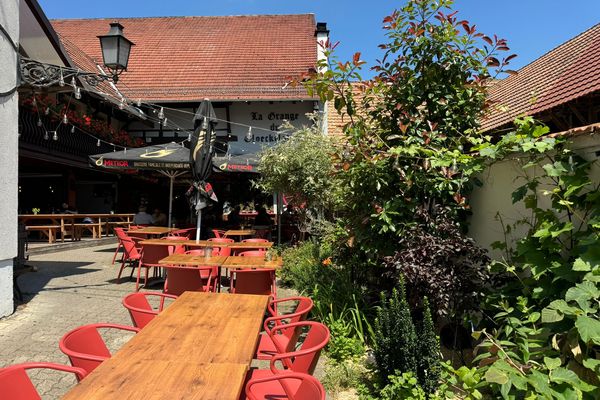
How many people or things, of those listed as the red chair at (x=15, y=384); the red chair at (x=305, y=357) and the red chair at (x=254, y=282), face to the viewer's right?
1

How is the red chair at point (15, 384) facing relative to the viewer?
to the viewer's right

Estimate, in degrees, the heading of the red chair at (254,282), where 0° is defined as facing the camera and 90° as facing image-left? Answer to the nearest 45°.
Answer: approximately 180°

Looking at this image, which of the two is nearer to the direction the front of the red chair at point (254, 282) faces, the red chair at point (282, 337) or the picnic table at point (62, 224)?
the picnic table

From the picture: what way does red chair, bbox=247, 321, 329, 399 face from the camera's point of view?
to the viewer's left

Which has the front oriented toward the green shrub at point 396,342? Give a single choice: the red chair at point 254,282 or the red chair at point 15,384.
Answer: the red chair at point 15,384

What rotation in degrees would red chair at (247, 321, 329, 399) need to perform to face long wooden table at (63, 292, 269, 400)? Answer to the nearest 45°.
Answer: approximately 45° to its left

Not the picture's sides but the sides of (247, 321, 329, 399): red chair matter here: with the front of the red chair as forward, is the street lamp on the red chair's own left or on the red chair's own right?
on the red chair's own right

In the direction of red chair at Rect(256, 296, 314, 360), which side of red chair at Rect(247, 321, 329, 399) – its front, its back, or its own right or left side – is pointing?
right

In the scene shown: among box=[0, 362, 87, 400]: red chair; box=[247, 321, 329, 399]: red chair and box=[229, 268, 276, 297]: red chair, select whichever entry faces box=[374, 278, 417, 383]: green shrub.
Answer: box=[0, 362, 87, 400]: red chair

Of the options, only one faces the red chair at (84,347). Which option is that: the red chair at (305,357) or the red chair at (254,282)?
the red chair at (305,357)

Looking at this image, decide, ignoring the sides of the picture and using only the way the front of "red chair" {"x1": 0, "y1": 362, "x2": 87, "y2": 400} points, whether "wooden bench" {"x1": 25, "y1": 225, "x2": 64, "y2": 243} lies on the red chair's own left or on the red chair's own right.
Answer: on the red chair's own left

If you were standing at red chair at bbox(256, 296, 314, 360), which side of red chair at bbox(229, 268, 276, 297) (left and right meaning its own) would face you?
back

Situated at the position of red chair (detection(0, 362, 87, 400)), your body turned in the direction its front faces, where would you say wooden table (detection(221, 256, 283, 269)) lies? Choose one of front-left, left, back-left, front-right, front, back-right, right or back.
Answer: front-left

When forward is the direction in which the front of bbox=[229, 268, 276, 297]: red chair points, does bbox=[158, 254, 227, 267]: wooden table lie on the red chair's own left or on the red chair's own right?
on the red chair's own left

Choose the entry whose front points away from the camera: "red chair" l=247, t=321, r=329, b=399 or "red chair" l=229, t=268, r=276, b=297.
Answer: "red chair" l=229, t=268, r=276, b=297

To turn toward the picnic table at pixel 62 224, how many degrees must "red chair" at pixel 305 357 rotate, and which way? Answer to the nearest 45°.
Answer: approximately 45° to its right

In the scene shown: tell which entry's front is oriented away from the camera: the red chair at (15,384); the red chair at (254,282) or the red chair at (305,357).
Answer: the red chair at (254,282)
